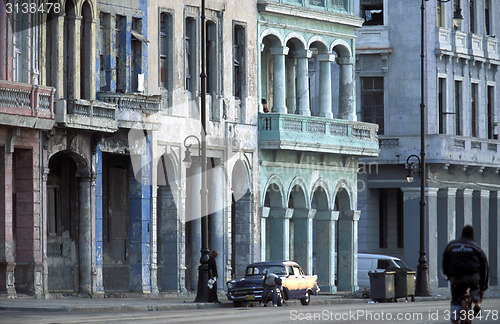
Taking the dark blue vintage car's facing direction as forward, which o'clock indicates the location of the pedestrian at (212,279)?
The pedestrian is roughly at 1 o'clock from the dark blue vintage car.

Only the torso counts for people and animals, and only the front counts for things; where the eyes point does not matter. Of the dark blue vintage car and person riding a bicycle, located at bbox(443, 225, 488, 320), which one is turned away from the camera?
the person riding a bicycle

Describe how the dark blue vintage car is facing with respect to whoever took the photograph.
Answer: facing the viewer and to the left of the viewer

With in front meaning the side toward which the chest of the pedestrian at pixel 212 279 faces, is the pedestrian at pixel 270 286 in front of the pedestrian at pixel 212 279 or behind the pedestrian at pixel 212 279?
in front

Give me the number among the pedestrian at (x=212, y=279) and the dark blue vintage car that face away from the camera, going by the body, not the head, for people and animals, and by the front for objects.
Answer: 0

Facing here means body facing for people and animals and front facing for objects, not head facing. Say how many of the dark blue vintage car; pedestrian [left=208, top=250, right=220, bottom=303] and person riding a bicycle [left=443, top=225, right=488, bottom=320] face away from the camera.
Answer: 1

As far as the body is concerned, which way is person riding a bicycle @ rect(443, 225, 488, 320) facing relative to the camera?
away from the camera

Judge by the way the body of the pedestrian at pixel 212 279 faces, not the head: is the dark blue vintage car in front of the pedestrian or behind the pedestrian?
in front
